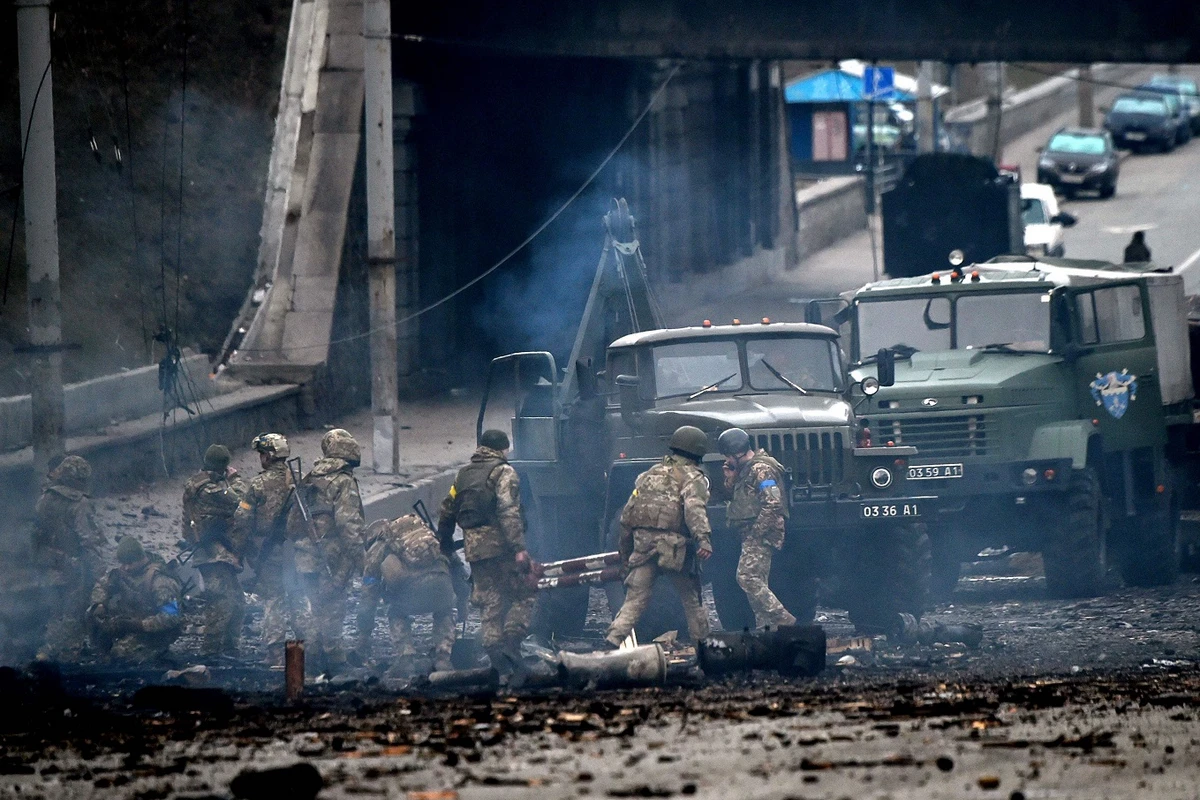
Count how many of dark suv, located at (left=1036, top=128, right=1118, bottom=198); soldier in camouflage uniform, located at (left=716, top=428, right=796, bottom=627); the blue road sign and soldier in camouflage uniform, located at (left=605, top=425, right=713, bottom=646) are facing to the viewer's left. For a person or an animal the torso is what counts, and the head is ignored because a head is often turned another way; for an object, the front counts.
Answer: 1

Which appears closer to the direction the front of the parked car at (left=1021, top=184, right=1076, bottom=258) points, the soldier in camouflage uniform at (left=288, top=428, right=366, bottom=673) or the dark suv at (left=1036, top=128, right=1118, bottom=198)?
the soldier in camouflage uniform

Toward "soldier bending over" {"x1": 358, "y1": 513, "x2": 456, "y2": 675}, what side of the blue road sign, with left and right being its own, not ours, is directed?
front

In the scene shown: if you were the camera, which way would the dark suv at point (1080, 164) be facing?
facing the viewer

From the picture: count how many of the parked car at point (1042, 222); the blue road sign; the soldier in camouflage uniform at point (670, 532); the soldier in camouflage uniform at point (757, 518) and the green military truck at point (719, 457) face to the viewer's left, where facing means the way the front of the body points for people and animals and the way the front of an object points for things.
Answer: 1

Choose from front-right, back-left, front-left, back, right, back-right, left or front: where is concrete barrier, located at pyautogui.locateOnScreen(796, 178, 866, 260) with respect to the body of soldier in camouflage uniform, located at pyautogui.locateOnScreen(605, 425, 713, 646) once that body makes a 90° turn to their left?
front-right

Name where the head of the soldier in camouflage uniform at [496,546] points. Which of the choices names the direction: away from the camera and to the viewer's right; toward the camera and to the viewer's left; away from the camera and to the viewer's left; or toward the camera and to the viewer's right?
away from the camera and to the viewer's right

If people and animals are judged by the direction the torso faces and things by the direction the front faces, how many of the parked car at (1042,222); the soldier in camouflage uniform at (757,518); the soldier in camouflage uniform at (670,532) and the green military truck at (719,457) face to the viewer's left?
1

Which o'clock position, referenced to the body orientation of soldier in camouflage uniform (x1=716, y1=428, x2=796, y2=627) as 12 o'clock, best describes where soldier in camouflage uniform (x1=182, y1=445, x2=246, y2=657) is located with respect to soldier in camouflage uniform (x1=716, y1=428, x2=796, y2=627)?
soldier in camouflage uniform (x1=182, y1=445, x2=246, y2=657) is roughly at 12 o'clock from soldier in camouflage uniform (x1=716, y1=428, x2=796, y2=627).

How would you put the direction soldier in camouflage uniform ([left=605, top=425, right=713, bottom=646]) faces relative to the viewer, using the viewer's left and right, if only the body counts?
facing away from the viewer and to the right of the viewer

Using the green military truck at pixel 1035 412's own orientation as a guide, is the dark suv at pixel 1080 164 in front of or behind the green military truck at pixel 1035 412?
behind

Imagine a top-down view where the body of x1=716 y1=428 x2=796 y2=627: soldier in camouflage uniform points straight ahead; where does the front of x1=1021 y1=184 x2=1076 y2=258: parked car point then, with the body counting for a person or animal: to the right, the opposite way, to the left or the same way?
to the left

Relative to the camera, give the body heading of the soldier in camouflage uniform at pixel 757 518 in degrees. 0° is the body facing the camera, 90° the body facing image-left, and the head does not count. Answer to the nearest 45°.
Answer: approximately 90°

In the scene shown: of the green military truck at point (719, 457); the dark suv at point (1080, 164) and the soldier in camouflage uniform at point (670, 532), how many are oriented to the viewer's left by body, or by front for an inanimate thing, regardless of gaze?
0

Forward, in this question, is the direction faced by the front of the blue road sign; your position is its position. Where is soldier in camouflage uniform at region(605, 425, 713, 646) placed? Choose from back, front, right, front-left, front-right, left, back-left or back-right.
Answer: front

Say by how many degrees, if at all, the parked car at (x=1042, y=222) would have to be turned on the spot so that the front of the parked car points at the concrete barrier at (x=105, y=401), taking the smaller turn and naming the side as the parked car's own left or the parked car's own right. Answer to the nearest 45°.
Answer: approximately 45° to the parked car's own right

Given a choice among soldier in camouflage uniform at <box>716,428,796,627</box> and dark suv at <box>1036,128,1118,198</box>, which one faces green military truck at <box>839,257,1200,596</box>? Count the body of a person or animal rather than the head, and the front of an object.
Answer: the dark suv

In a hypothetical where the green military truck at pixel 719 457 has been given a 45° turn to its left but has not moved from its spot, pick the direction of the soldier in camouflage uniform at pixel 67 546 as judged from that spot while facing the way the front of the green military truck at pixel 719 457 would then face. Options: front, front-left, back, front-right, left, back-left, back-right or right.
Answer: back
